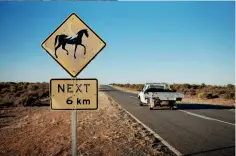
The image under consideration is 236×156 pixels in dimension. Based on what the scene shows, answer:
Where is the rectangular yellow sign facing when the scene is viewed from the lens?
facing the viewer

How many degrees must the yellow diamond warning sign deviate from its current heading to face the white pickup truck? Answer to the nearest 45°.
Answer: approximately 135° to its left

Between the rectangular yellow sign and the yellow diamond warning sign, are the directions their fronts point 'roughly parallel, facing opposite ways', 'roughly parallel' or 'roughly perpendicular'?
roughly parallel

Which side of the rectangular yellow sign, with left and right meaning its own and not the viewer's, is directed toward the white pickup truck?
back
